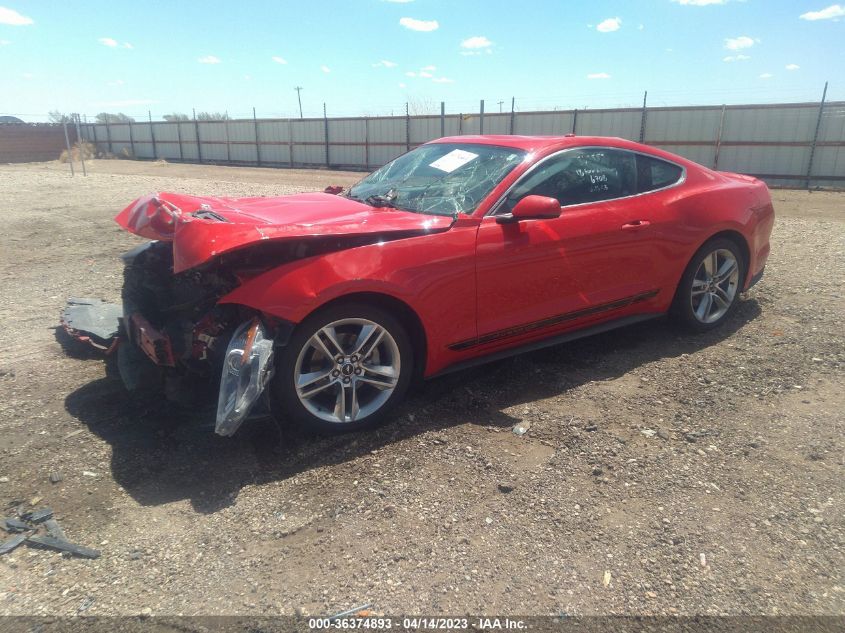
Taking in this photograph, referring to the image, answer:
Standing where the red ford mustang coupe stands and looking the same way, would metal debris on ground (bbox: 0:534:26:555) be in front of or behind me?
in front

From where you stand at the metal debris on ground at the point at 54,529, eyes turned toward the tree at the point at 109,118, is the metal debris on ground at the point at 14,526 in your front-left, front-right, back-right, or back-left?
front-left

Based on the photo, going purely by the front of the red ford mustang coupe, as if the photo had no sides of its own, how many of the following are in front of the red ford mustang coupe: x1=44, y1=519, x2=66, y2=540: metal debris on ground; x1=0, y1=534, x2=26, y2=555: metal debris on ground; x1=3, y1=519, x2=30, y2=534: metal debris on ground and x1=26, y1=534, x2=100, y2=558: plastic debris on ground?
4

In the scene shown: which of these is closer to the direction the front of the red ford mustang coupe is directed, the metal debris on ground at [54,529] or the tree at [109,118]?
the metal debris on ground

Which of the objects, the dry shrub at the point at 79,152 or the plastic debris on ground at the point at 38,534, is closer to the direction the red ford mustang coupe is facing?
the plastic debris on ground

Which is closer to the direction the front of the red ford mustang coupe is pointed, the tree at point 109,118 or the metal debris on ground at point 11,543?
the metal debris on ground

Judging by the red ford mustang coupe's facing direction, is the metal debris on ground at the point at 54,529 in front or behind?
in front

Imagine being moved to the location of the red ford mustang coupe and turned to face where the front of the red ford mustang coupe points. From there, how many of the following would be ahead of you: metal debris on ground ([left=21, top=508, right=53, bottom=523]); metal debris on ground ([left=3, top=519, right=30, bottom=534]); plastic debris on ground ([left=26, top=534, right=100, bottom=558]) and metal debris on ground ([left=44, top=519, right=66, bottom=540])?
4

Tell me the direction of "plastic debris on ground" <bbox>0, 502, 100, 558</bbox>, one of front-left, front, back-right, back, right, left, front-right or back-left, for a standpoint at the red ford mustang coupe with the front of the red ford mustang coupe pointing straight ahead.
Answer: front

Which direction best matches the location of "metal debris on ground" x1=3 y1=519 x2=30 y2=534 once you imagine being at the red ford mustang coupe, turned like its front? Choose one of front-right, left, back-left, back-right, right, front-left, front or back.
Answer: front

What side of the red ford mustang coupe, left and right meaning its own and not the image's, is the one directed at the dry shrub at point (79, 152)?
right

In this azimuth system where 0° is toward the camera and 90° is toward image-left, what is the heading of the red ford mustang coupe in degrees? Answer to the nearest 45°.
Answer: approximately 45°

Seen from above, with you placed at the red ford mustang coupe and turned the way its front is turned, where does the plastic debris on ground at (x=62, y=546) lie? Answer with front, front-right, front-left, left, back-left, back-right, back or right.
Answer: front

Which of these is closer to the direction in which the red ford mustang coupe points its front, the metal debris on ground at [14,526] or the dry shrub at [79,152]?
the metal debris on ground
